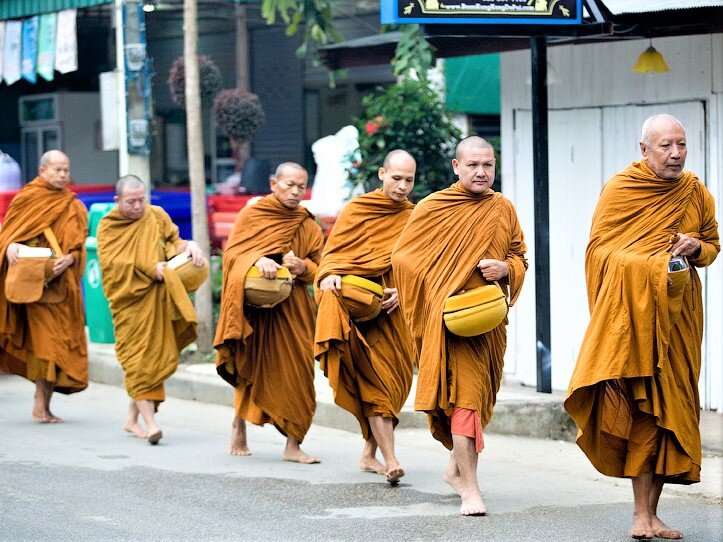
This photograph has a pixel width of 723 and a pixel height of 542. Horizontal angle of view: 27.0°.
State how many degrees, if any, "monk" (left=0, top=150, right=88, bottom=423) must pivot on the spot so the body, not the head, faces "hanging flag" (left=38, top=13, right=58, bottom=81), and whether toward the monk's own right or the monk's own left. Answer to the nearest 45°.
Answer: approximately 135° to the monk's own left

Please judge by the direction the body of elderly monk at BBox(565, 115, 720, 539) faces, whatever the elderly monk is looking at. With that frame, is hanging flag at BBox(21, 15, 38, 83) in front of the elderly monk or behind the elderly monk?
behind

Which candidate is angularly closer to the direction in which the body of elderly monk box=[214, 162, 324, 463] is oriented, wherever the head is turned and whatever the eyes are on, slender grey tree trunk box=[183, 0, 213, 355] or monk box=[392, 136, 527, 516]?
the monk

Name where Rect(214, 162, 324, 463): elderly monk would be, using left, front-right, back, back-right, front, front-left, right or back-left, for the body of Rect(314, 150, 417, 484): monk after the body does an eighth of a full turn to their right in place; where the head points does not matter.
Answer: back-right

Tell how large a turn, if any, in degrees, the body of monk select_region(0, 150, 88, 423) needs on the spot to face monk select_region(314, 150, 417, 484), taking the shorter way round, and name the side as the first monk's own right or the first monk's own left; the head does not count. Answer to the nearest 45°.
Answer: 0° — they already face them

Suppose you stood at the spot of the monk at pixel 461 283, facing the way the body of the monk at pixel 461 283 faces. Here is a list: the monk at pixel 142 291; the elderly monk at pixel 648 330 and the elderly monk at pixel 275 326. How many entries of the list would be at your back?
2

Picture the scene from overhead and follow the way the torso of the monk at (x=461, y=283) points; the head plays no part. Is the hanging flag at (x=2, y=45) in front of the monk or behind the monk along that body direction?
behind

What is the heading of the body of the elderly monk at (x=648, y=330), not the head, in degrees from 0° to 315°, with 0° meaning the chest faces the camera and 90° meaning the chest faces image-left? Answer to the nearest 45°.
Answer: approximately 315°
